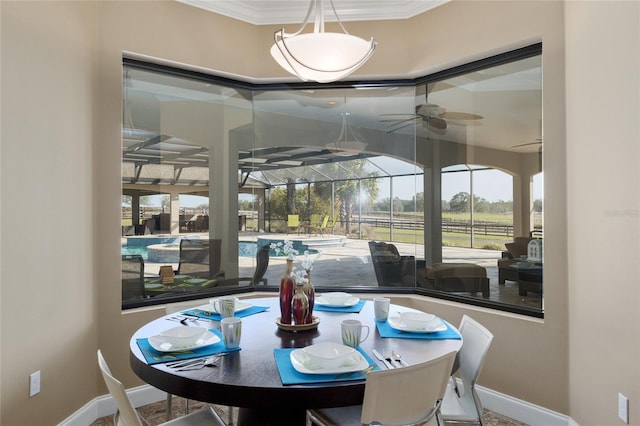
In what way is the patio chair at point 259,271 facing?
to the viewer's left

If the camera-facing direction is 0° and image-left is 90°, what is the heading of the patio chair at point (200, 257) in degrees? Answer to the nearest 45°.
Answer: approximately 45°

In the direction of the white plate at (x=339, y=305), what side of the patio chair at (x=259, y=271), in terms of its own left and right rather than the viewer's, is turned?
left

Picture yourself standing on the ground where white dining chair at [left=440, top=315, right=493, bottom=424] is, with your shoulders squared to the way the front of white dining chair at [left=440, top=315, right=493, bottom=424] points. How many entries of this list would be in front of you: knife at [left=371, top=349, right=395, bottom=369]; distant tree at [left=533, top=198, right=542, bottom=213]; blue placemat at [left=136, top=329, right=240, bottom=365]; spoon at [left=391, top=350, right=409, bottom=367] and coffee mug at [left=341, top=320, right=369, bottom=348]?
4

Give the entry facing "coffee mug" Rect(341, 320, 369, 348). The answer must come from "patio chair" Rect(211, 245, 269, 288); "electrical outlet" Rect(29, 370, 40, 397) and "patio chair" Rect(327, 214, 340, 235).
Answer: the electrical outlet

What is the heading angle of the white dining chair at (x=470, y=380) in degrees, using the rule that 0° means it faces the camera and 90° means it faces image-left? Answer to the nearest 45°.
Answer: approximately 45°

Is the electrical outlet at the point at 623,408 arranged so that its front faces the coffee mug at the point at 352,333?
yes

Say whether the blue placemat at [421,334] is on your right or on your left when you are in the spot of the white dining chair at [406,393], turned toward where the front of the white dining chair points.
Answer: on your right

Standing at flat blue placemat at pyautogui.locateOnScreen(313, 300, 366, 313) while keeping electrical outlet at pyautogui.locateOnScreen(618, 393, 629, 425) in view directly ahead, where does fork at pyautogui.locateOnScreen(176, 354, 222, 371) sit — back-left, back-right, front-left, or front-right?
back-right

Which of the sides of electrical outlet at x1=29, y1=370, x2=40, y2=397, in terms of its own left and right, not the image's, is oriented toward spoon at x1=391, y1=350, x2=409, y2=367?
front
